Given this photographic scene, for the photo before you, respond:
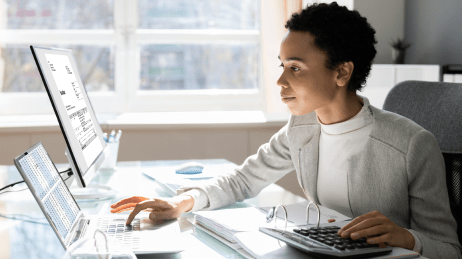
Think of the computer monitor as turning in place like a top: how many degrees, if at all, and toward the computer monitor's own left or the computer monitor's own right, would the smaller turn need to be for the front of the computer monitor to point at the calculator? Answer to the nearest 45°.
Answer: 0° — it already faces it

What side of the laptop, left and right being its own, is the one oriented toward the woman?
front

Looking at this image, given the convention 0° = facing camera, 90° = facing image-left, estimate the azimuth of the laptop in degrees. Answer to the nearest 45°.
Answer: approximately 270°

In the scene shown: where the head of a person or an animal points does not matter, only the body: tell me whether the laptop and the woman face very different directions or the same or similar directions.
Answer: very different directions

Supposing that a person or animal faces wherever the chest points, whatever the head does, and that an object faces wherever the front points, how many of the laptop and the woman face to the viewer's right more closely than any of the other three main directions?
1

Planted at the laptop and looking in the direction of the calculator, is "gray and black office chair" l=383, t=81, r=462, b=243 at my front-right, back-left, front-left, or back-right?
front-left

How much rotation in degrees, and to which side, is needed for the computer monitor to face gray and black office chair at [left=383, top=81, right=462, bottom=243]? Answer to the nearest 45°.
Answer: approximately 45° to its left

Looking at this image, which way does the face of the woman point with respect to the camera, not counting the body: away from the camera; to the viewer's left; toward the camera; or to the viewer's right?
to the viewer's left
